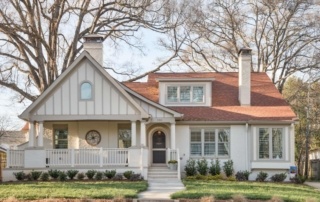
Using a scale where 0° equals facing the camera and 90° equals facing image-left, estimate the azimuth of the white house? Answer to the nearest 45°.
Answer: approximately 0°

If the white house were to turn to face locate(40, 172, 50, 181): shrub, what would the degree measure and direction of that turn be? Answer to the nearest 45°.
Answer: approximately 45° to its right

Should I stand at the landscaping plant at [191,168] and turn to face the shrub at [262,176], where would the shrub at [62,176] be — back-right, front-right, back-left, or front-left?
back-right
